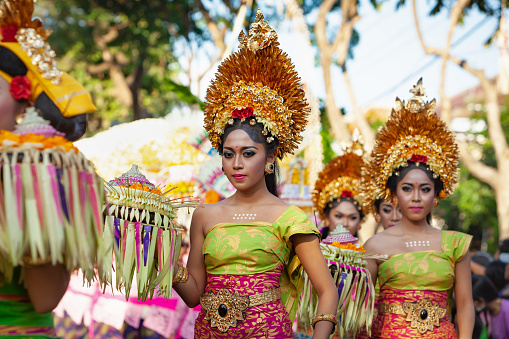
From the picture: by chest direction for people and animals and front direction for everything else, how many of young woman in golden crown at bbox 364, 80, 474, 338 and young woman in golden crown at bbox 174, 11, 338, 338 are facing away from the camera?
0

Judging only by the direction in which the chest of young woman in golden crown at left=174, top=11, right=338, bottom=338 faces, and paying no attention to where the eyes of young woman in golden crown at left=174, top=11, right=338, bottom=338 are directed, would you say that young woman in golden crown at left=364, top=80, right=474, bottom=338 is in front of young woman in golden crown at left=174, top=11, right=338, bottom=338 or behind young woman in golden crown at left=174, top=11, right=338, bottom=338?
behind

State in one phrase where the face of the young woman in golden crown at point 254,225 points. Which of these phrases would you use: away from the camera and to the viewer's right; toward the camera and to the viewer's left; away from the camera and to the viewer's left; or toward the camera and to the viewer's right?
toward the camera and to the viewer's left

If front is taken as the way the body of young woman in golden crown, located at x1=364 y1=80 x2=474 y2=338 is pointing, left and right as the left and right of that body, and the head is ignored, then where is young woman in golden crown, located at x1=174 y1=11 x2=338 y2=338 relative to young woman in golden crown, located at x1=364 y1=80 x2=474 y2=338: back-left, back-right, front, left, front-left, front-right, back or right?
front-right

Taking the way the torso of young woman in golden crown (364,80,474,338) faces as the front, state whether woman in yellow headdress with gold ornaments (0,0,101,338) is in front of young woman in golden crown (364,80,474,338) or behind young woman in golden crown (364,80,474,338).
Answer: in front
